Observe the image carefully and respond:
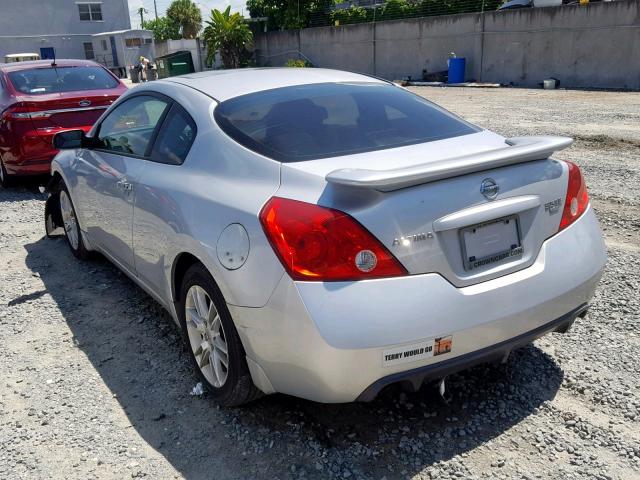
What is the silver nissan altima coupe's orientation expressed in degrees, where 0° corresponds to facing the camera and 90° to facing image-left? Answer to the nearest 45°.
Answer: approximately 135°

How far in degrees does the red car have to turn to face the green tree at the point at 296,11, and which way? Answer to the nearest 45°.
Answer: approximately 90° to its right

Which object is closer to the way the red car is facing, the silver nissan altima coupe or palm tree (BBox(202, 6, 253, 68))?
the palm tree

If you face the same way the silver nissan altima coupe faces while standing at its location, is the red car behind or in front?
in front

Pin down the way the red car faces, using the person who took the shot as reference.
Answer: facing away from the viewer and to the left of the viewer

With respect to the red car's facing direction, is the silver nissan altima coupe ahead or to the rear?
to the rear

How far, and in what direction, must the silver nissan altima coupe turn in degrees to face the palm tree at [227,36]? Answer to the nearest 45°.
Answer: approximately 45° to its right

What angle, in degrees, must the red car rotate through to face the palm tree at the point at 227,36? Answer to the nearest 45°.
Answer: approximately 45° to its right

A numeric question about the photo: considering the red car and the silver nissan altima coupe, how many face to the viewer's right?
0

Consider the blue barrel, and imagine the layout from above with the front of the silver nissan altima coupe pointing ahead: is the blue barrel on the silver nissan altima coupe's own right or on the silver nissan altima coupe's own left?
on the silver nissan altima coupe's own right

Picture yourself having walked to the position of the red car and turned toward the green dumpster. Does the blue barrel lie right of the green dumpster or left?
right

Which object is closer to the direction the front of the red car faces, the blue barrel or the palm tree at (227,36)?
the palm tree

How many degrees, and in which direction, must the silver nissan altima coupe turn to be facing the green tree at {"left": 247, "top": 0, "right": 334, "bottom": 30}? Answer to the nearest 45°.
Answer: approximately 45° to its right
